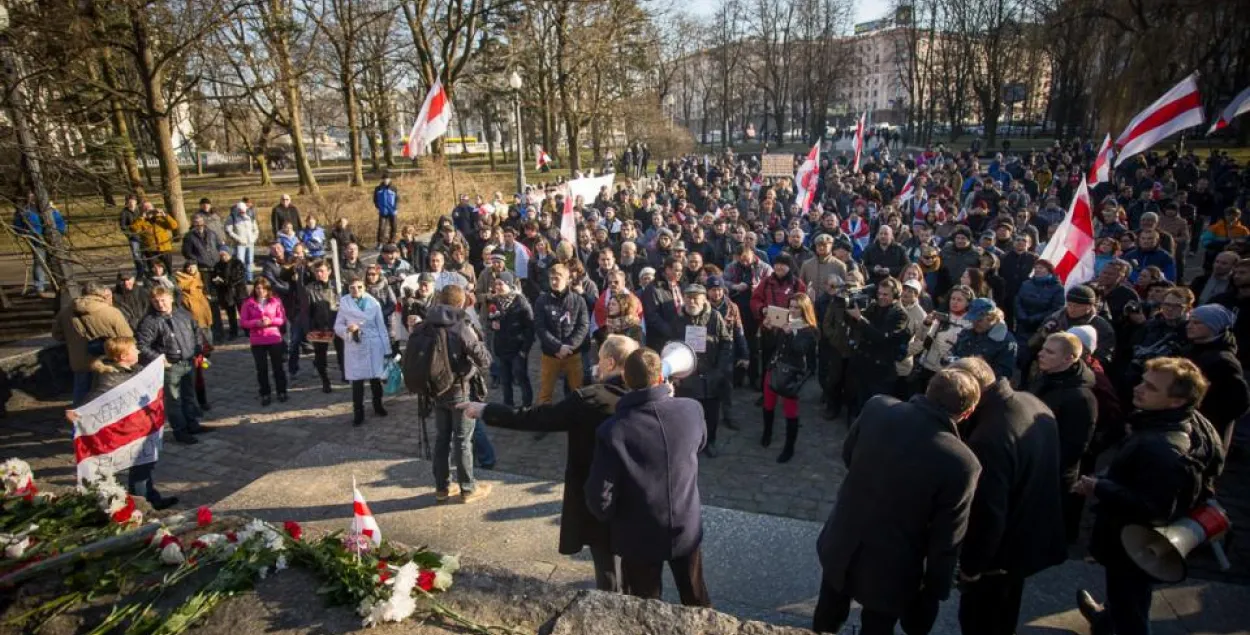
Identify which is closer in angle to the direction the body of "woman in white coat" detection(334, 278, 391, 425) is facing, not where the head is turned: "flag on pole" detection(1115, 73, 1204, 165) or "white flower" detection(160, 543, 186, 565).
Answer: the white flower

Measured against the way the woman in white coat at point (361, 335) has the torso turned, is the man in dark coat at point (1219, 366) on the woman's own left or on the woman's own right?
on the woman's own left

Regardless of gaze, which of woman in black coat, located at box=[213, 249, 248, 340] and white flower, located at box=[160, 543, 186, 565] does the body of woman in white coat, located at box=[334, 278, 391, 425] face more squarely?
the white flower

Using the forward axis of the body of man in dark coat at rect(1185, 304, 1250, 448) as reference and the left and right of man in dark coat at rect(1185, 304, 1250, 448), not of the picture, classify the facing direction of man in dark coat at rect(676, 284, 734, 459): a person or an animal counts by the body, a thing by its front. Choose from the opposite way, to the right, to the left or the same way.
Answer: to the left

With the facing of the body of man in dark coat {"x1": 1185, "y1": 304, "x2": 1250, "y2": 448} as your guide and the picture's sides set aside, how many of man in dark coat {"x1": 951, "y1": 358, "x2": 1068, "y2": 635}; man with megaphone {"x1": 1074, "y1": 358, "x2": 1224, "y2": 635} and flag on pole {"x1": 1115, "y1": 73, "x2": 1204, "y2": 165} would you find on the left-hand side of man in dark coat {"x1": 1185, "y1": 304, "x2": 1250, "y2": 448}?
2

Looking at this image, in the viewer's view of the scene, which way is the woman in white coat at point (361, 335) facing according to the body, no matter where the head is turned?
toward the camera

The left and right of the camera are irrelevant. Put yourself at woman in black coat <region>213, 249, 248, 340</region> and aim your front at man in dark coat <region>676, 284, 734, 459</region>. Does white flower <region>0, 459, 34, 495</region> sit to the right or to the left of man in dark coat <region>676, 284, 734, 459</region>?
right

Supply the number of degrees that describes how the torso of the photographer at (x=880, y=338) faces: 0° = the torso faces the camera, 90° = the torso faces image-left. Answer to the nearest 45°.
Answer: approximately 45°

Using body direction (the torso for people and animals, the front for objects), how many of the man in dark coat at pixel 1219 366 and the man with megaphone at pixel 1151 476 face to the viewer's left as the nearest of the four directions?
2

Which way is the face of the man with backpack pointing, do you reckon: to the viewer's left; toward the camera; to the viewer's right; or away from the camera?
away from the camera

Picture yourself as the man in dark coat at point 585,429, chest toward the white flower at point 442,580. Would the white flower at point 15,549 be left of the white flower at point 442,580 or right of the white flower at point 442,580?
right

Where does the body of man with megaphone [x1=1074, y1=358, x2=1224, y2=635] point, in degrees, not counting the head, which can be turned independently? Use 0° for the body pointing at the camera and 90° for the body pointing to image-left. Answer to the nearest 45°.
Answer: approximately 90°
